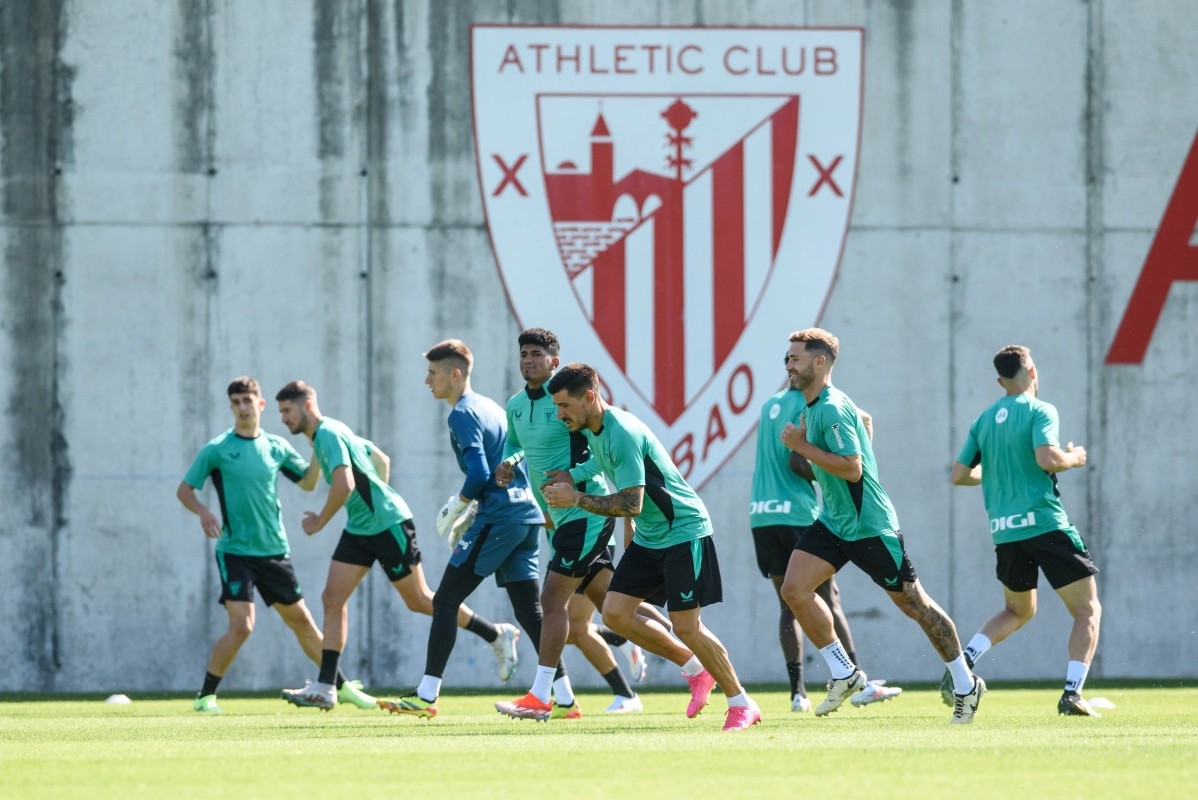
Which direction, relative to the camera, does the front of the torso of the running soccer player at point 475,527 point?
to the viewer's left

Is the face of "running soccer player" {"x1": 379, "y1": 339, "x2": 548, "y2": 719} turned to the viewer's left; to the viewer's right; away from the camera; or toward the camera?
to the viewer's left

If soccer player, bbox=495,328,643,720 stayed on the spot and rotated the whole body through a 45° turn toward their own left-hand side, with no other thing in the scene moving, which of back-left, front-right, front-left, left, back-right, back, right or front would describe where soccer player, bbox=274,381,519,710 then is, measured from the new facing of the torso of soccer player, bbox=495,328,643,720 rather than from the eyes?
back-right

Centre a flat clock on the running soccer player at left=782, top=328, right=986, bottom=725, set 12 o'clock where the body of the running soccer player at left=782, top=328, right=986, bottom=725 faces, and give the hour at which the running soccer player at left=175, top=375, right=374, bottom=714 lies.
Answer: the running soccer player at left=175, top=375, right=374, bottom=714 is roughly at 1 o'clock from the running soccer player at left=782, top=328, right=986, bottom=725.

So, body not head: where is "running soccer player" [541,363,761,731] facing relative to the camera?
to the viewer's left

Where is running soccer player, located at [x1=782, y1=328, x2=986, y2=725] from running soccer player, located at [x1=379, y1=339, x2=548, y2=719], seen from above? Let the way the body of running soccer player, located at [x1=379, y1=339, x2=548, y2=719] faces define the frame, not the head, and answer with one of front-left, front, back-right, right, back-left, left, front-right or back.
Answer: back-left

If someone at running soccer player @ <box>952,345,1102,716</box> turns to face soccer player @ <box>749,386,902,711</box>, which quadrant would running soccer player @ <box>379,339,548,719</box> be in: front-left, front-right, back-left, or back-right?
front-left

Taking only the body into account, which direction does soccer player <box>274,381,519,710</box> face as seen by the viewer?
to the viewer's left

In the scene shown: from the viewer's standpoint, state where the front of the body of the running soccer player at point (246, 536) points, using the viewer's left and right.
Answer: facing the viewer
